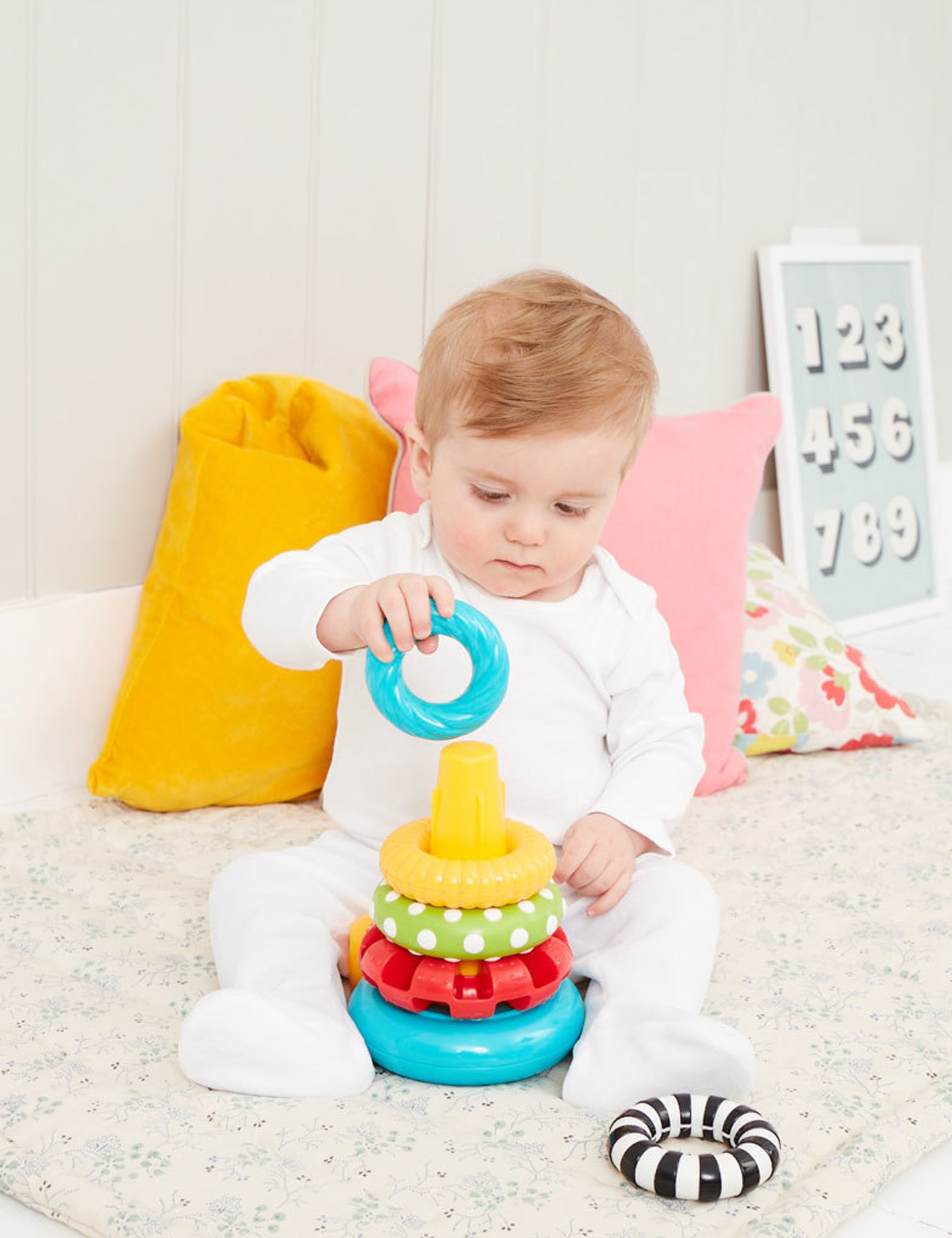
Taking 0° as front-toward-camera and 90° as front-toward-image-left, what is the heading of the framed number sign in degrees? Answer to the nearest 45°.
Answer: approximately 315°

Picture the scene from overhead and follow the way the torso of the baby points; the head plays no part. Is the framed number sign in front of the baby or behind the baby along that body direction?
behind

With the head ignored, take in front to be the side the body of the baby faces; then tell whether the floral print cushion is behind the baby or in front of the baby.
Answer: behind

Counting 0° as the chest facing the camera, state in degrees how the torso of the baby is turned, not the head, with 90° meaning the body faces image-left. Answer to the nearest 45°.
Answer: approximately 0°

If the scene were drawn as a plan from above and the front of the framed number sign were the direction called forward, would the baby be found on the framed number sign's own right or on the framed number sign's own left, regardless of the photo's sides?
on the framed number sign's own right

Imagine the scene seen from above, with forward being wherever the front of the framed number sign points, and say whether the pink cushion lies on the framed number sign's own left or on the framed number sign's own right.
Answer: on the framed number sign's own right

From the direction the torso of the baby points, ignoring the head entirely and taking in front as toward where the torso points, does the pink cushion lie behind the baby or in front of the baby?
behind
